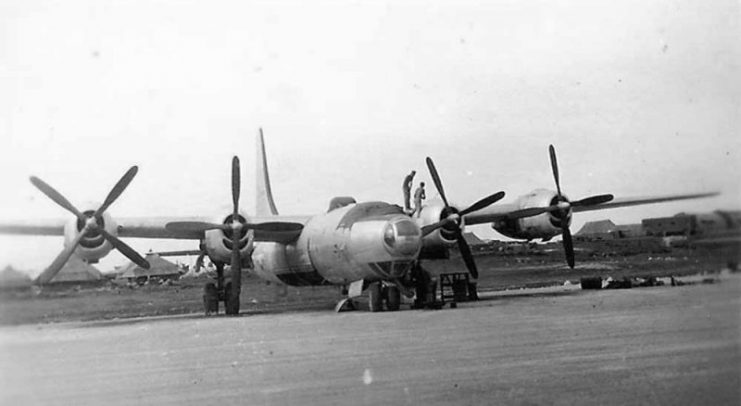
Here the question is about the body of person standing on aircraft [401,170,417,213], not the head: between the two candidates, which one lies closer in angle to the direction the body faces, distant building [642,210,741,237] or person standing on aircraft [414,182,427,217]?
the person standing on aircraft

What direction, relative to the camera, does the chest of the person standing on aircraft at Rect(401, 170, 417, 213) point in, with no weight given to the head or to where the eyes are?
to the viewer's right

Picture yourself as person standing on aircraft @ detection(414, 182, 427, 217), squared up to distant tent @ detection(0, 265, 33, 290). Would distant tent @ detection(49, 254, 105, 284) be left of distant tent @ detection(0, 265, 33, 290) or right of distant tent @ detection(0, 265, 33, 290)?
right

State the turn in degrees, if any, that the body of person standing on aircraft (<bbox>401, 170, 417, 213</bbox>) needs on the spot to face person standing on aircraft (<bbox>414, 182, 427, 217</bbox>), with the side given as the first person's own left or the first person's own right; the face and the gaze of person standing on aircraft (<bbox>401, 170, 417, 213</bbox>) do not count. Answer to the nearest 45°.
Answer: approximately 45° to the first person's own right
